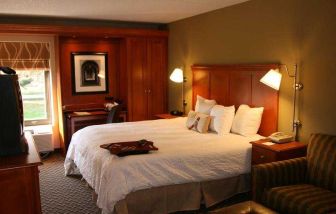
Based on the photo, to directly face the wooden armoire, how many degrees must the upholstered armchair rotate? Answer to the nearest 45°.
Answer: approximately 90° to its right

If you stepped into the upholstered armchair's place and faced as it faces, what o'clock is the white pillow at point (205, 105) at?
The white pillow is roughly at 3 o'clock from the upholstered armchair.

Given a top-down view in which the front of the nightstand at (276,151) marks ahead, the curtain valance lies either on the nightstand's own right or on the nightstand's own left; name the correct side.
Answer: on the nightstand's own right

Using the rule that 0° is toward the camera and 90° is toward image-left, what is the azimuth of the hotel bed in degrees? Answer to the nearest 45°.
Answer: approximately 45°

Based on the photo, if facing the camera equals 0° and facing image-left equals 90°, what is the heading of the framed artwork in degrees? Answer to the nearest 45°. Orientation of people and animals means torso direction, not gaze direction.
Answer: approximately 0°

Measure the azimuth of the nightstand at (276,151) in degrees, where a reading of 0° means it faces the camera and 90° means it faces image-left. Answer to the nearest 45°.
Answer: approximately 45°
